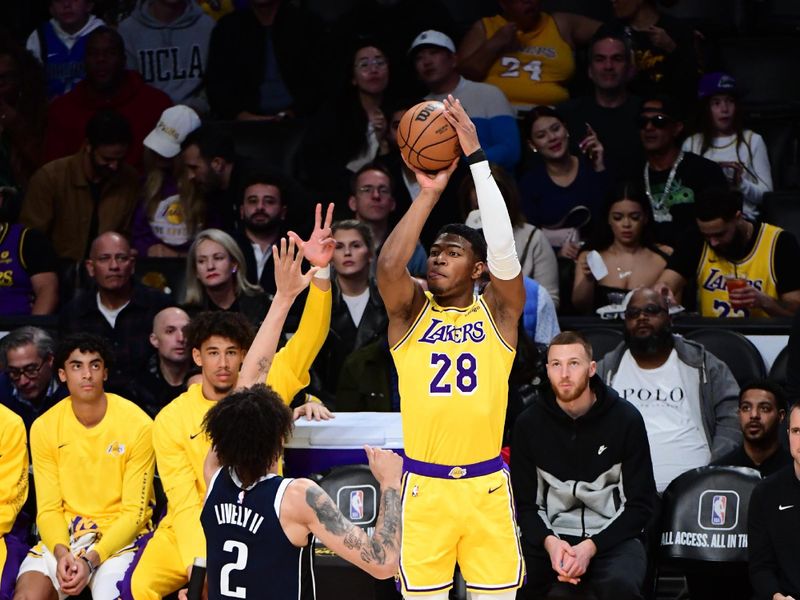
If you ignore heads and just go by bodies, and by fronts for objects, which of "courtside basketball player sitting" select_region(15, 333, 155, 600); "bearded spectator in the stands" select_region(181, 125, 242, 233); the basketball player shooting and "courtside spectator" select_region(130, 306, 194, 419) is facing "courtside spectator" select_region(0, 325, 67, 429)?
"bearded spectator in the stands" select_region(181, 125, 242, 233)

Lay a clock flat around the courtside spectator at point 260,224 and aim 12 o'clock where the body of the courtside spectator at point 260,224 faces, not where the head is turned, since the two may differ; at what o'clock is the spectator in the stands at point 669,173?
the spectator in the stands at point 669,173 is roughly at 9 o'clock from the courtside spectator at point 260,224.
